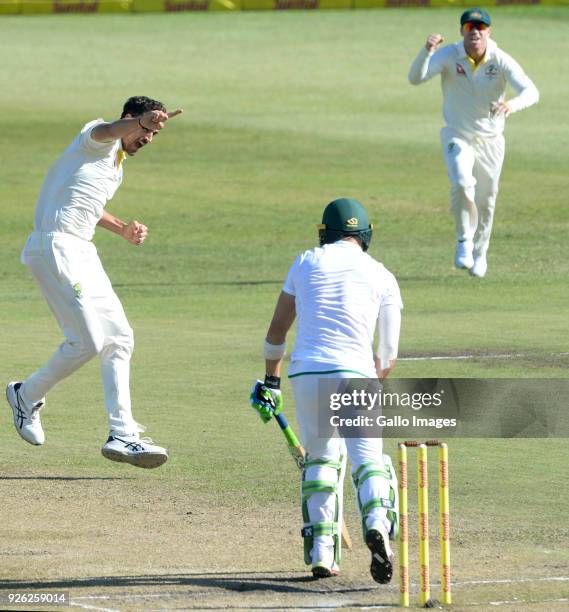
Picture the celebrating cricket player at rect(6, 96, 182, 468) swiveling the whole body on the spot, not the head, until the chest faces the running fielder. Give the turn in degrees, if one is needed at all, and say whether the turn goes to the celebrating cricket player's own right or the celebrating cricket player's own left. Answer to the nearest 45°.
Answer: approximately 45° to the celebrating cricket player's own left

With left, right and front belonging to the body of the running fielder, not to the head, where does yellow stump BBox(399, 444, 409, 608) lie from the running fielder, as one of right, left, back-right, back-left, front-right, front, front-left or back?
front

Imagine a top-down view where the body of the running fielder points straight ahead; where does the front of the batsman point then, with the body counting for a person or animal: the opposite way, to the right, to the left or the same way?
the opposite way

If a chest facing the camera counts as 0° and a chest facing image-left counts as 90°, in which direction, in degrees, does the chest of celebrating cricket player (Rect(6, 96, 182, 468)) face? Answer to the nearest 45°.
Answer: approximately 270°

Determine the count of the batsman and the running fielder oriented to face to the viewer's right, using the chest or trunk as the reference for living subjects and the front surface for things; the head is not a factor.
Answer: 0

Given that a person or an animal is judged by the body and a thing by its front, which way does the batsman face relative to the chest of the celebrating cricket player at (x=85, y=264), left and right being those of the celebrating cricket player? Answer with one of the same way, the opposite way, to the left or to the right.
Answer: to the left

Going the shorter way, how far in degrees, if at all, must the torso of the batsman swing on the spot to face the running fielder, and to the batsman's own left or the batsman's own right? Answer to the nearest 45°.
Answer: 0° — they already face them

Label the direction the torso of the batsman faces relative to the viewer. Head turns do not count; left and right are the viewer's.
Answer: facing away from the viewer

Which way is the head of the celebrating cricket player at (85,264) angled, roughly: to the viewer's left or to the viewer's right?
to the viewer's right

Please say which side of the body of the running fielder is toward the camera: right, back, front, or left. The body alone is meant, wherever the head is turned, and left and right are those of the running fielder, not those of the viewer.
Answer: front

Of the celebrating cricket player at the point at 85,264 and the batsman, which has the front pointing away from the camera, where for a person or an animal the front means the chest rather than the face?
the batsman

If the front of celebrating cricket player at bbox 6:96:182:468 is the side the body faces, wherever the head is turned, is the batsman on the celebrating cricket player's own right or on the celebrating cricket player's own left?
on the celebrating cricket player's own right
